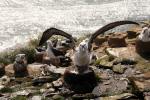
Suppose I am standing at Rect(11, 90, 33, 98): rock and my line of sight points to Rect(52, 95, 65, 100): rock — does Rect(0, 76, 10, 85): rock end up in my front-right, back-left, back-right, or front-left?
back-left

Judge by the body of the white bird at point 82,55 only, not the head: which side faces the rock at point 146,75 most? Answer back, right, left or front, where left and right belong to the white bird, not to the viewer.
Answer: left

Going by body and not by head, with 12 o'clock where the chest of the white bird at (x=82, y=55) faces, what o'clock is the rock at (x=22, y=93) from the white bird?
The rock is roughly at 3 o'clock from the white bird.

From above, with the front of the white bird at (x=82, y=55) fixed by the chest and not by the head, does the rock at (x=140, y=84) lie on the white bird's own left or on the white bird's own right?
on the white bird's own left

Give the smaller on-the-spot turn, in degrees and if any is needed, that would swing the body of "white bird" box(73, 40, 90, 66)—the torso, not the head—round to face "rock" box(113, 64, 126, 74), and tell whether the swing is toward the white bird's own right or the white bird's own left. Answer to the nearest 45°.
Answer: approximately 135° to the white bird's own left

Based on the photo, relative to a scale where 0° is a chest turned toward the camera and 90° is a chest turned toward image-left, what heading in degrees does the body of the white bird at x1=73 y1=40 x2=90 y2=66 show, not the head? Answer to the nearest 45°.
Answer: approximately 0°
